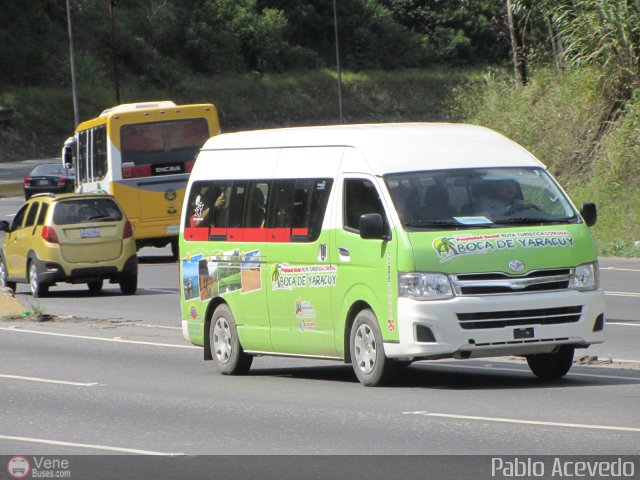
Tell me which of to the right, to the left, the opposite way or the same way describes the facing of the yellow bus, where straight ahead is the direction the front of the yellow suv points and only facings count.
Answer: the same way

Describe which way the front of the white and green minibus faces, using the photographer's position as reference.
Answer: facing the viewer and to the right of the viewer

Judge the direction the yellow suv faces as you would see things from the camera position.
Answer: facing away from the viewer and to the left of the viewer

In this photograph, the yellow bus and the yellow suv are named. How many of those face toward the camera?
0

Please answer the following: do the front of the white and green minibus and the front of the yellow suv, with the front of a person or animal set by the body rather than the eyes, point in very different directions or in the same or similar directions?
very different directions

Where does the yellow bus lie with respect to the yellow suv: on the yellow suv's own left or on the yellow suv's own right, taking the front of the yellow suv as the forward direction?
on the yellow suv's own right

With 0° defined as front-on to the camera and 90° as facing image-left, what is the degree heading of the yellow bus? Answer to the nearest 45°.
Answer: approximately 135°

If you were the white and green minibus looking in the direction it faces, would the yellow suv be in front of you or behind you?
behind
